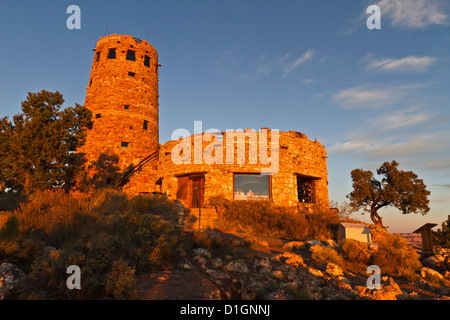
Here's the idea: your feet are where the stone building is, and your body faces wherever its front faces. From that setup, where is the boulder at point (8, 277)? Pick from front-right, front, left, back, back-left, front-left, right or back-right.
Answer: front

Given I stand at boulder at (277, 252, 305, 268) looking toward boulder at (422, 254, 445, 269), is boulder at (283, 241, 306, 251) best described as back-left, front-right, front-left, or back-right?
front-left

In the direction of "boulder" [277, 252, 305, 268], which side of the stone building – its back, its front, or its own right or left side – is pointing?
front

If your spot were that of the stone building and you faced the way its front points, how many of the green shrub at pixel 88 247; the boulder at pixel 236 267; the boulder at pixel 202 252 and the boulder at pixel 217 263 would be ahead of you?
4

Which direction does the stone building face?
toward the camera

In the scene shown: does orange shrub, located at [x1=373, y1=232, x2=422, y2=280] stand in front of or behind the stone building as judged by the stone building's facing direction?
in front

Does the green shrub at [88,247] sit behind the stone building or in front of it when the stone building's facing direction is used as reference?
in front

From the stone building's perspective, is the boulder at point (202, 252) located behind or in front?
in front

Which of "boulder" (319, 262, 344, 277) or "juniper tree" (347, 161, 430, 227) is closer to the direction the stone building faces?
the boulder

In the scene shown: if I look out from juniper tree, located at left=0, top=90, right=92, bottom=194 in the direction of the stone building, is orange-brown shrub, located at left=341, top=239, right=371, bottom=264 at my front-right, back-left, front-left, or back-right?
front-right

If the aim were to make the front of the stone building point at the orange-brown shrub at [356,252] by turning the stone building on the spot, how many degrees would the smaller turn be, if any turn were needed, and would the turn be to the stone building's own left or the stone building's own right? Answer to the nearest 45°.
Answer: approximately 45° to the stone building's own left
